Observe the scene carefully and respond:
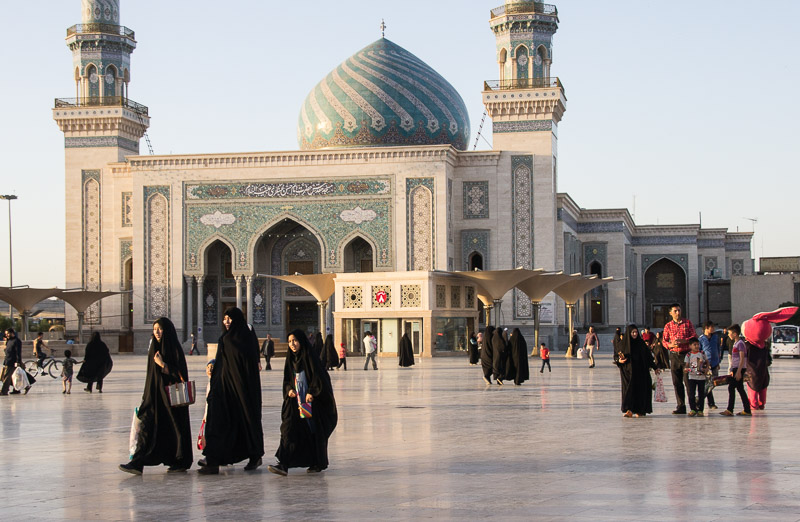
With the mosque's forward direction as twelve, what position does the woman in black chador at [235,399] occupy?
The woman in black chador is roughly at 12 o'clock from the mosque.

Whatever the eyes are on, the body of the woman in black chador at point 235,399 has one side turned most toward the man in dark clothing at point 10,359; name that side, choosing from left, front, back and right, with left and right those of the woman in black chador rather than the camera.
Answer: right

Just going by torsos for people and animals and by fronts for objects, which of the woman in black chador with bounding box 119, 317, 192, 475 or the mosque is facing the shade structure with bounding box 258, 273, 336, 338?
the mosque

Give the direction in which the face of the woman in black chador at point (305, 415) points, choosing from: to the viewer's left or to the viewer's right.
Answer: to the viewer's left

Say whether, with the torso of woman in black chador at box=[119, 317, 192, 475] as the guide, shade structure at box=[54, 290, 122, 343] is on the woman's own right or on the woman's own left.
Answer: on the woman's own right

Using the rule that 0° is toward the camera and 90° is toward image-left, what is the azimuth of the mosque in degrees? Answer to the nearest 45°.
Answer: approximately 0°

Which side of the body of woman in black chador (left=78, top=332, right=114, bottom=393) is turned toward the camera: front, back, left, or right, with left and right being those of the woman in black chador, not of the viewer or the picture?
back

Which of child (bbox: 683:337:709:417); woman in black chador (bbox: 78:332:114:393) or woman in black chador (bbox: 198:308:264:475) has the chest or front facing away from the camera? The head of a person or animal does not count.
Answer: woman in black chador (bbox: 78:332:114:393)

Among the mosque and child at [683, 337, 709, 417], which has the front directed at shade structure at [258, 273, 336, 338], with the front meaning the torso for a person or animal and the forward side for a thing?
the mosque

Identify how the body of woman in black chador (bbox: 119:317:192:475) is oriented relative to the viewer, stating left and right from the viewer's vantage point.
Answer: facing to the left of the viewer

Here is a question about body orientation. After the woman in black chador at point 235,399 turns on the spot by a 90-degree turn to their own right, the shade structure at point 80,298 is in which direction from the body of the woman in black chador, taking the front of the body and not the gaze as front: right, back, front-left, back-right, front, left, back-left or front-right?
front
